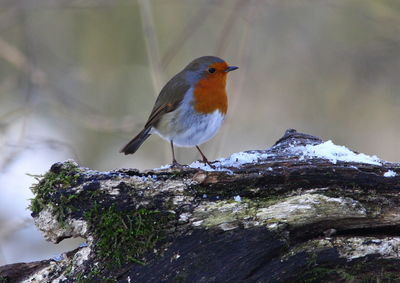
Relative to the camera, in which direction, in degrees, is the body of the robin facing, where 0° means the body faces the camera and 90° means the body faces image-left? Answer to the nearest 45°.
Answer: approximately 270°
